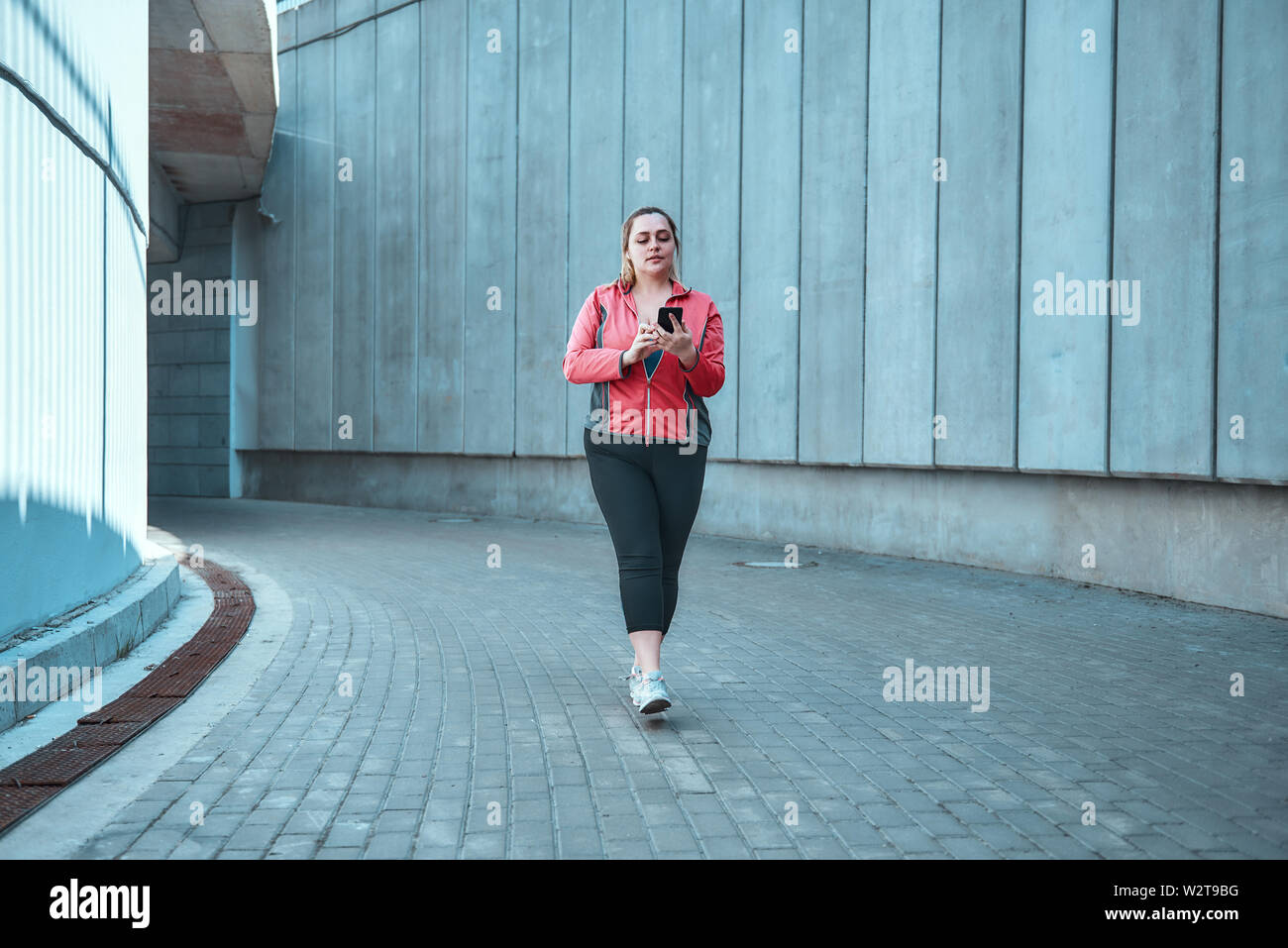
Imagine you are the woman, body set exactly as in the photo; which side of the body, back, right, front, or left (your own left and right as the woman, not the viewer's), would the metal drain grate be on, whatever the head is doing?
right

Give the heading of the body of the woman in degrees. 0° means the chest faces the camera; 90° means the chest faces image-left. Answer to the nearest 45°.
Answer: approximately 0°
